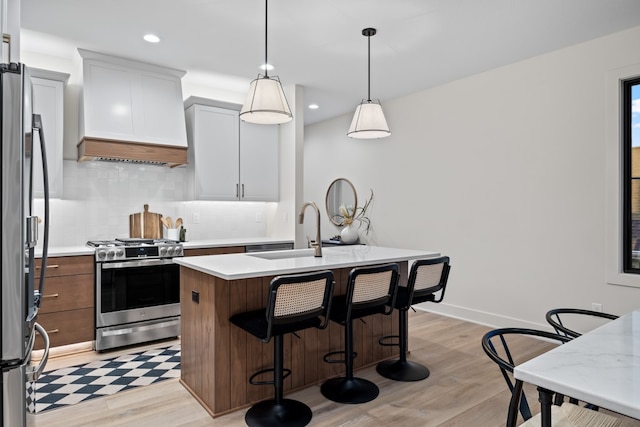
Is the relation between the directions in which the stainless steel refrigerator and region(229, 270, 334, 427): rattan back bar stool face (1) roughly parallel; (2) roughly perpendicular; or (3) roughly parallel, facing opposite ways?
roughly perpendicular

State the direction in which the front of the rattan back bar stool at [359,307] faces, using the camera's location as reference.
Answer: facing away from the viewer and to the left of the viewer

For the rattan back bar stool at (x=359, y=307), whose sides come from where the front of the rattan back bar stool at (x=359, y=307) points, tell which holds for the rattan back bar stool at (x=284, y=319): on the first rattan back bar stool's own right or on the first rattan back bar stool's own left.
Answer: on the first rattan back bar stool's own left

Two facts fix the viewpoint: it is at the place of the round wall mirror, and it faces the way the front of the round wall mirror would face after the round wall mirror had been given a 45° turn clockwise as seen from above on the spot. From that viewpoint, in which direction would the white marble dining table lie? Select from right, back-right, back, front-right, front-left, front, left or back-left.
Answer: left

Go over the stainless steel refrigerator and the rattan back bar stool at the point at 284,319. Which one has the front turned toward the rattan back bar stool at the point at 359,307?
the stainless steel refrigerator

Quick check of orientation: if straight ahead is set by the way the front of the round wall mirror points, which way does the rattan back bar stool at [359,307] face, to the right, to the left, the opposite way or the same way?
to the right

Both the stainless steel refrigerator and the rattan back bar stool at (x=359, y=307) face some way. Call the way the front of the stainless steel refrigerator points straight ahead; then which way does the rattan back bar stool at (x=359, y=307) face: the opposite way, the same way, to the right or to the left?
to the left

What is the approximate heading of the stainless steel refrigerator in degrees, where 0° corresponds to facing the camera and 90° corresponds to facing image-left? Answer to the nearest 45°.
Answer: approximately 270°

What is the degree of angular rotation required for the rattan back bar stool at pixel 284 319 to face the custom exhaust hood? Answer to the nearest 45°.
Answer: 0° — it already faces it

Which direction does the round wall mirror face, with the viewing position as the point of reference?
facing the viewer and to the left of the viewer

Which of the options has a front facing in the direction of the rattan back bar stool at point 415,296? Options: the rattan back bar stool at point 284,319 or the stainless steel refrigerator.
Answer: the stainless steel refrigerator

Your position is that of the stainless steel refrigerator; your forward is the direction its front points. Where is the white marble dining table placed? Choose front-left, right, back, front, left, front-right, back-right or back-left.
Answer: front-right

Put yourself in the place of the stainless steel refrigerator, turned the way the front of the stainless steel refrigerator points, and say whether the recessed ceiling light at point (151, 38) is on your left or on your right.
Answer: on your left

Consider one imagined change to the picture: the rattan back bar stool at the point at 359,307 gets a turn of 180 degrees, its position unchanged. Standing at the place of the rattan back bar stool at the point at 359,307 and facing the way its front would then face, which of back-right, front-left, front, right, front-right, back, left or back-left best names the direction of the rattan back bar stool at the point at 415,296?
left

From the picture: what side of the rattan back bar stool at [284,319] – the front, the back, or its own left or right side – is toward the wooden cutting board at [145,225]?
front

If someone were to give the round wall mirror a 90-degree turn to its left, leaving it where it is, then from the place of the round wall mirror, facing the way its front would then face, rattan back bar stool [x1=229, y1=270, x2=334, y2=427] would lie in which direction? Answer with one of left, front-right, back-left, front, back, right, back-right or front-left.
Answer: front-right

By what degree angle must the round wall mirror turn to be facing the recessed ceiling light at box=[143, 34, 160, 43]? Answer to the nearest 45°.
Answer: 0° — it already faces it
